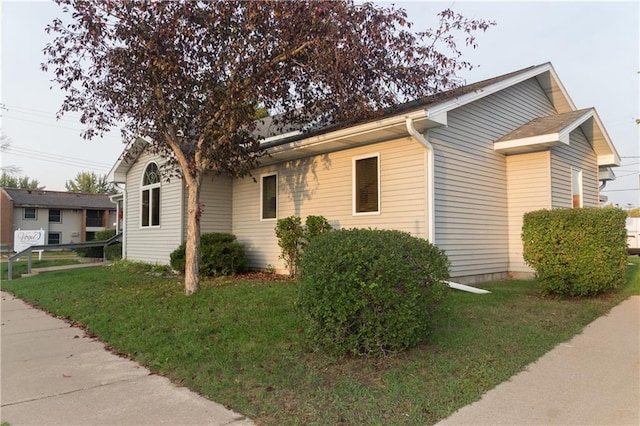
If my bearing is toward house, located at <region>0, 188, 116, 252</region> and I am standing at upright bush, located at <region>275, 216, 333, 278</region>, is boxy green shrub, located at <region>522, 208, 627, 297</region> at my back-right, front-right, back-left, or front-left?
back-right

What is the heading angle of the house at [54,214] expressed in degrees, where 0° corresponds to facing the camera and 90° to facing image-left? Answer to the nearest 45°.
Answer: approximately 0°

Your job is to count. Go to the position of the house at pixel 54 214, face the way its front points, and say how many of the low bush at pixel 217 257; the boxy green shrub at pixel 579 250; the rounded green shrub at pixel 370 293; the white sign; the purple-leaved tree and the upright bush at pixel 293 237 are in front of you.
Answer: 6

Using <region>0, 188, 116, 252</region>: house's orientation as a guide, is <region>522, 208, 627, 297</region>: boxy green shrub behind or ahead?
ahead

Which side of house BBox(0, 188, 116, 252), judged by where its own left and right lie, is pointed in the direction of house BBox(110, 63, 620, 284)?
front

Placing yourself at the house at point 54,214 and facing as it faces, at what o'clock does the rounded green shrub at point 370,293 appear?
The rounded green shrub is roughly at 12 o'clock from the house.

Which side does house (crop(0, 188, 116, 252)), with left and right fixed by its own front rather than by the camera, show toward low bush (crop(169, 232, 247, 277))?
front

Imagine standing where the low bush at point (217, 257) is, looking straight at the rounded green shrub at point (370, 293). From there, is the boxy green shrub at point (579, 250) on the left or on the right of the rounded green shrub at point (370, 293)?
left
